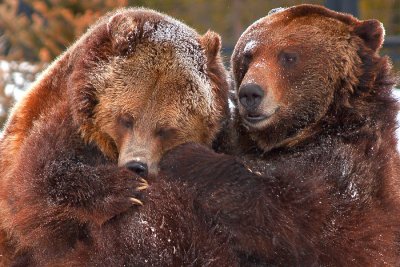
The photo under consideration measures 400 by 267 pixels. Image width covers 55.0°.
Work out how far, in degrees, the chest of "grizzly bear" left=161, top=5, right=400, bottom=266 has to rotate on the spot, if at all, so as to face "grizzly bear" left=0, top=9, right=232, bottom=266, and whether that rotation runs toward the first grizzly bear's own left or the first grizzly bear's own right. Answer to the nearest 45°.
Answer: approximately 45° to the first grizzly bear's own right

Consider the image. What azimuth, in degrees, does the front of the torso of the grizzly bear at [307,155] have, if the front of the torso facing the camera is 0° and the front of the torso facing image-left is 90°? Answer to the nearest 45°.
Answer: approximately 45°
